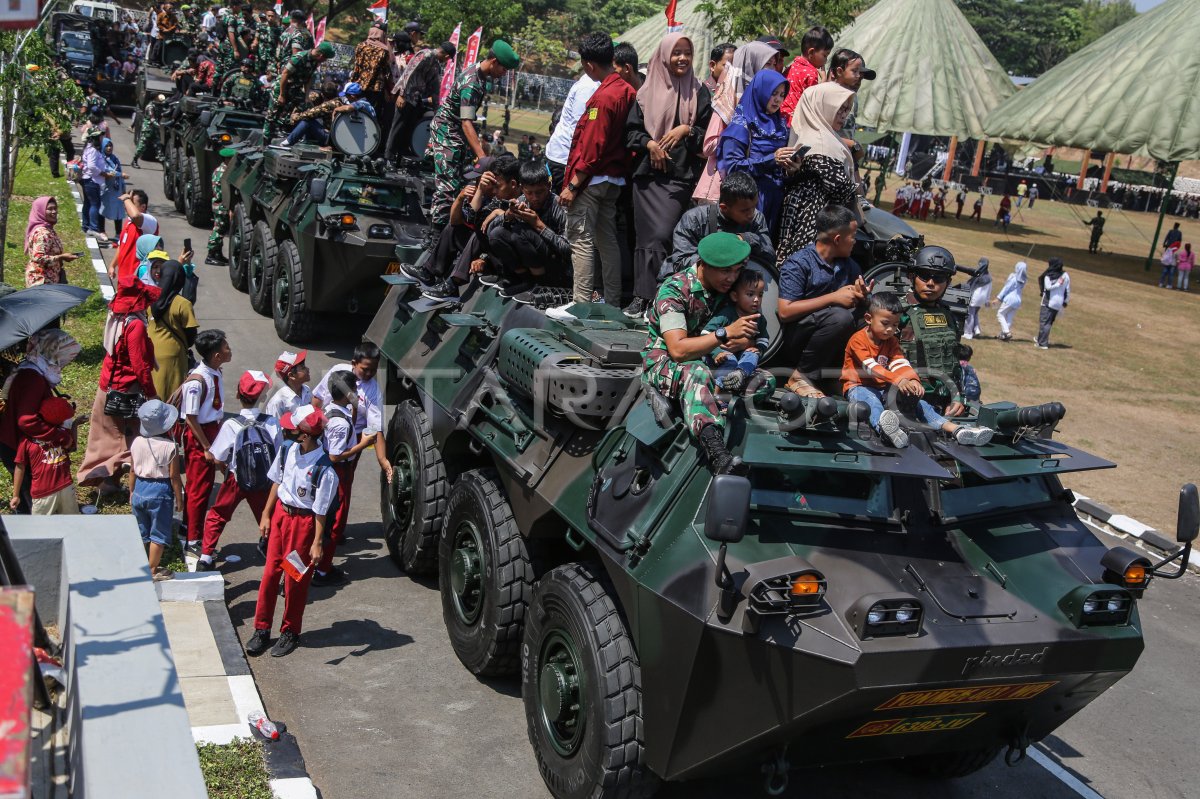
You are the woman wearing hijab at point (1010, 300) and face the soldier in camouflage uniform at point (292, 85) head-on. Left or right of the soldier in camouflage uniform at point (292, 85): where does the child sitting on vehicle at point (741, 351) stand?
left

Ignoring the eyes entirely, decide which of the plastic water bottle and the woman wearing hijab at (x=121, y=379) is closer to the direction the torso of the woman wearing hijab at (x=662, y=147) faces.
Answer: the plastic water bottle

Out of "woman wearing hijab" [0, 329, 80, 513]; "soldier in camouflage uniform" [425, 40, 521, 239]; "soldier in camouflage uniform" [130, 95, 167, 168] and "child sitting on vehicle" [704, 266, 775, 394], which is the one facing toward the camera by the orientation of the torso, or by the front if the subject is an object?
the child sitting on vehicle

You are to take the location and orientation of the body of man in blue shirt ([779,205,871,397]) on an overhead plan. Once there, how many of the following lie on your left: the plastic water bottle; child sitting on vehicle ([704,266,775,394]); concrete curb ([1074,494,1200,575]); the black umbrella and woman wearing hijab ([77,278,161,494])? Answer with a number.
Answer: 1

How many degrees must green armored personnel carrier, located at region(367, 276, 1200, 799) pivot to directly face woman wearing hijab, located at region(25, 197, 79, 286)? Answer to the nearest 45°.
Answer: approximately 180°

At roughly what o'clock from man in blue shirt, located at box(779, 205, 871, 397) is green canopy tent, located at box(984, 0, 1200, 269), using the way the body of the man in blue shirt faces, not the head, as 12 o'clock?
The green canopy tent is roughly at 8 o'clock from the man in blue shirt.

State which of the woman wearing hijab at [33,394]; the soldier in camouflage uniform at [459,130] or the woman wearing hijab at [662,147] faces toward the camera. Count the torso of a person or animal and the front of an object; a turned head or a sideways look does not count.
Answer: the woman wearing hijab at [662,147]

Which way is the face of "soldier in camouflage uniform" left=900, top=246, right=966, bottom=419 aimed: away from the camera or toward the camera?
toward the camera

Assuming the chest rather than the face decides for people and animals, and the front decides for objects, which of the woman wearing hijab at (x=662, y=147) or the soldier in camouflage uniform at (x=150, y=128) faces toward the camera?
the woman wearing hijab

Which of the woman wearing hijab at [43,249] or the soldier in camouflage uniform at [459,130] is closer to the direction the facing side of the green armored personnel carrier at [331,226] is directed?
the soldier in camouflage uniform

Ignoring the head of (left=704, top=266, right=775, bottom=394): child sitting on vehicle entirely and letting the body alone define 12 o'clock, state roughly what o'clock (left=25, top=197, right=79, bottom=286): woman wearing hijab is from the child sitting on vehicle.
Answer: The woman wearing hijab is roughly at 4 o'clock from the child sitting on vehicle.

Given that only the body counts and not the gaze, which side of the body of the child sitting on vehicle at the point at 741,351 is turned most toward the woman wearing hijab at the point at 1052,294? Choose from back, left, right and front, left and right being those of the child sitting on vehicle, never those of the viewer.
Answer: back

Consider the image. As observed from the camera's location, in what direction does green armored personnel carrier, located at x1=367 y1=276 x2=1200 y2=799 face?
facing the viewer and to the right of the viewer

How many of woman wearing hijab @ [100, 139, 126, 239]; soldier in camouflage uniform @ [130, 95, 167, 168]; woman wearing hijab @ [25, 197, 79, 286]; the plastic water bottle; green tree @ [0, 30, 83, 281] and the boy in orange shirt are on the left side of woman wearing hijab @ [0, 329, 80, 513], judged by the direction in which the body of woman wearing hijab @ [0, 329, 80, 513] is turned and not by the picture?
4
